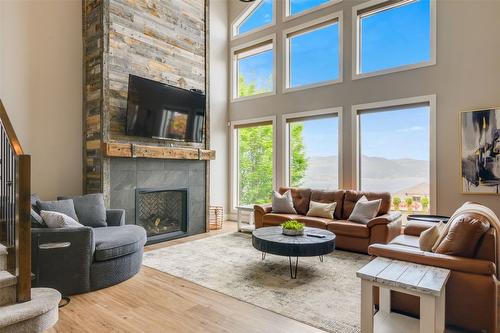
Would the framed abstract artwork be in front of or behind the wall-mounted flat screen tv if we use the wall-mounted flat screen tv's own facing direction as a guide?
in front

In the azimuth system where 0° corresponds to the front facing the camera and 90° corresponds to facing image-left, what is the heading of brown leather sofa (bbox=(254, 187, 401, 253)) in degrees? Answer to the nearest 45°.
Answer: approximately 45°

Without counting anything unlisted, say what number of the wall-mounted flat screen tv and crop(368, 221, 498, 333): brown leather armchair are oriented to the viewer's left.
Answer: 1

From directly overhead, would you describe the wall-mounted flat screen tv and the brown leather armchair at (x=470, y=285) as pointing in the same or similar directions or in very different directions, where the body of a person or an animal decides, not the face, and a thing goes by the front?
very different directions

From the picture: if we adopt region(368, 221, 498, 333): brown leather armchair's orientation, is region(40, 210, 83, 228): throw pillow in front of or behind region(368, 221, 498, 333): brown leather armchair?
in front

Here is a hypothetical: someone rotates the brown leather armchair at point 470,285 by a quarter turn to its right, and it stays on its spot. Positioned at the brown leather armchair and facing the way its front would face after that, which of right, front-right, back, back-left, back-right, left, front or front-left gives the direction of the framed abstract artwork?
front

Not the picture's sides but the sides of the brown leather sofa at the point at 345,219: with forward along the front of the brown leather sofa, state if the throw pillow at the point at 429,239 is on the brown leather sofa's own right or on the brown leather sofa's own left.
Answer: on the brown leather sofa's own left

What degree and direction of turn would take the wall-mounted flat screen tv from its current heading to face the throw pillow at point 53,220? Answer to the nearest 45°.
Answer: approximately 90° to its right

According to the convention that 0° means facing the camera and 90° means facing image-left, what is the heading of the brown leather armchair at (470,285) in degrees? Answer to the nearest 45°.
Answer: approximately 90°
